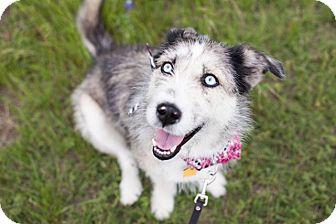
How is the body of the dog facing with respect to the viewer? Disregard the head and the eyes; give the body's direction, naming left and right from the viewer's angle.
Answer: facing the viewer and to the right of the viewer
